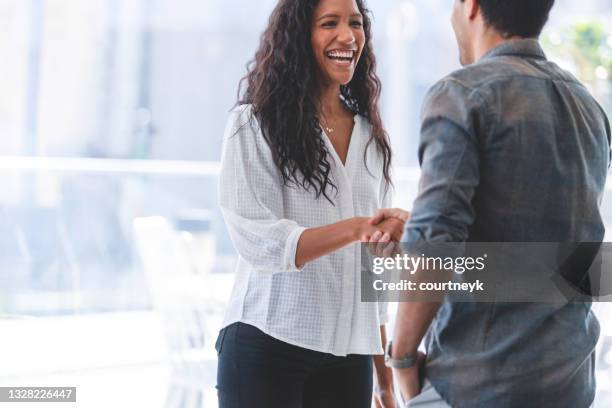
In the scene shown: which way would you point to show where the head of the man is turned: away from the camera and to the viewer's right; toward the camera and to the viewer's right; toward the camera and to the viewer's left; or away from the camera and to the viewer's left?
away from the camera and to the viewer's left

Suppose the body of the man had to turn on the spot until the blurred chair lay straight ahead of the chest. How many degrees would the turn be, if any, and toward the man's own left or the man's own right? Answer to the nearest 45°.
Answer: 0° — they already face it

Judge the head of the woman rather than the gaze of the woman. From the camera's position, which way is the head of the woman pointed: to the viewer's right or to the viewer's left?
to the viewer's right

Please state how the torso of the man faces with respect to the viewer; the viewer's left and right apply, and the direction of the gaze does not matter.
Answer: facing away from the viewer and to the left of the viewer

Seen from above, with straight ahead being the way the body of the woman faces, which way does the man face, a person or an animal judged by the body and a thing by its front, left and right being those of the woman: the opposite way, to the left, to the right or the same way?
the opposite way

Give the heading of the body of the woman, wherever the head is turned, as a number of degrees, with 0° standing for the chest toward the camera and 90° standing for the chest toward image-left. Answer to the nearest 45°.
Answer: approximately 315°
